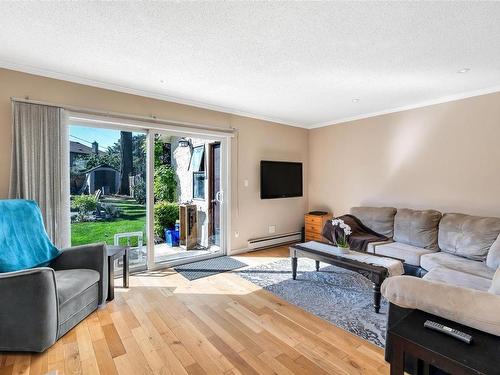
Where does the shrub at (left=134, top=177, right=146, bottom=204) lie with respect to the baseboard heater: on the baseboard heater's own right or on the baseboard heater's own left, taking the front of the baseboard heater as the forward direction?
on the baseboard heater's own right

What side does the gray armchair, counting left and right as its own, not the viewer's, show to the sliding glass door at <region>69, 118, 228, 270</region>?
left

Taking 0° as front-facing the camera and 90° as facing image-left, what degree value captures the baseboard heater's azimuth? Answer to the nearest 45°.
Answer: approximately 315°

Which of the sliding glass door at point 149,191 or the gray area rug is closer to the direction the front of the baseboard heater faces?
the gray area rug

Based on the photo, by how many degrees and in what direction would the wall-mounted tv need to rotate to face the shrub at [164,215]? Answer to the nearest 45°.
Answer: approximately 90° to its right

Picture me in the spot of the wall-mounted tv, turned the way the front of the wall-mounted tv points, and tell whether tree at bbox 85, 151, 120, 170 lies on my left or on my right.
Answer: on my right

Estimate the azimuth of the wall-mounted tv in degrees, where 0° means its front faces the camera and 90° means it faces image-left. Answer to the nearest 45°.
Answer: approximately 315°

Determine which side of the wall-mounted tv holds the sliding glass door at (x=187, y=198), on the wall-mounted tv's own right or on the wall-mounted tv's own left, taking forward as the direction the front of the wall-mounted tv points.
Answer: on the wall-mounted tv's own right

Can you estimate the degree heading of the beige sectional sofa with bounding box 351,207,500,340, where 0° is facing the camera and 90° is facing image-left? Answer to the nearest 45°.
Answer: approximately 45°
